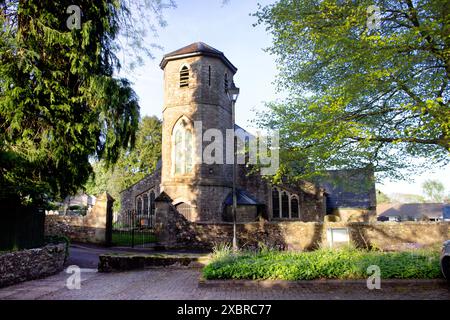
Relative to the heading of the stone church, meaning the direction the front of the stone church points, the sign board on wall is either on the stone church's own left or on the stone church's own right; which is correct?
on the stone church's own left

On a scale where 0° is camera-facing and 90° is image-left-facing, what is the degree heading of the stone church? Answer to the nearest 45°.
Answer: approximately 45°

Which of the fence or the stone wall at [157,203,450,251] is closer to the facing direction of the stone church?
the fence

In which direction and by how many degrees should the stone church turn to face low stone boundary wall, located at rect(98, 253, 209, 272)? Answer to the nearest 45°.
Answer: approximately 45° to its left

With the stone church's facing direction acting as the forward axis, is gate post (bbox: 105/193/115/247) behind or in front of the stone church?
in front

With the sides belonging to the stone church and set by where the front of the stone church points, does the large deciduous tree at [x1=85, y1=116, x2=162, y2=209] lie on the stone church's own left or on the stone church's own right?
on the stone church's own right

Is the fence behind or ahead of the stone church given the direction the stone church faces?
ahead

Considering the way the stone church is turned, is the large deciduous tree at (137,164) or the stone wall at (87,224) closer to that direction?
the stone wall
